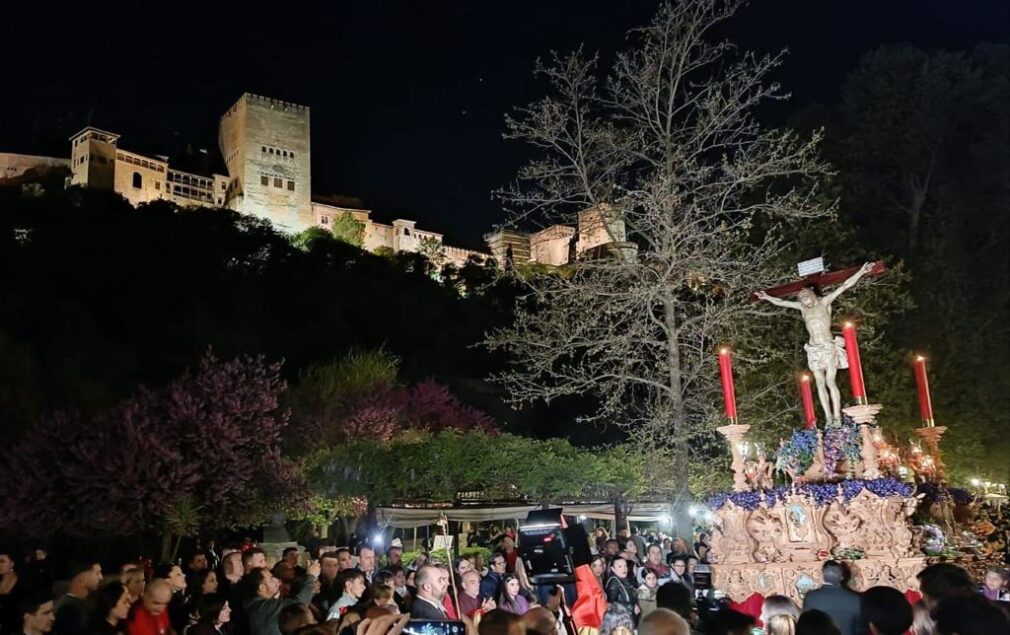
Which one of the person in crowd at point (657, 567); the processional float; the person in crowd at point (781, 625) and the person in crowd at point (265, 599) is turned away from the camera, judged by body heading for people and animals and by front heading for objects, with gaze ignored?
the person in crowd at point (781, 625)

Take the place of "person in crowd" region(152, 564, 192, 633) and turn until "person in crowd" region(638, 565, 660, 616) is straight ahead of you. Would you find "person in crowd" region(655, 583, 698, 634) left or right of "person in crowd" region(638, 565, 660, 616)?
right

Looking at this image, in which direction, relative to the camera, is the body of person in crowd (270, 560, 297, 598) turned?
to the viewer's right

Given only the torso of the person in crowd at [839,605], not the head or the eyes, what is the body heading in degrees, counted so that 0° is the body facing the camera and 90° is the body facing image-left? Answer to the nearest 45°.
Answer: approximately 180°

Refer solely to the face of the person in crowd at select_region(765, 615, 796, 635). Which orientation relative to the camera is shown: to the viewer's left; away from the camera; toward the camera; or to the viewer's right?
away from the camera

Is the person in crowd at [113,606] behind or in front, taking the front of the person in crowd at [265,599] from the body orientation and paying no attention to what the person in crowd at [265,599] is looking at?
behind

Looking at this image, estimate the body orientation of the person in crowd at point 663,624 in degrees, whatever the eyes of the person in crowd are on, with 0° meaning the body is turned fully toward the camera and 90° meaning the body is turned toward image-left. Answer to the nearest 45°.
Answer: approximately 180°

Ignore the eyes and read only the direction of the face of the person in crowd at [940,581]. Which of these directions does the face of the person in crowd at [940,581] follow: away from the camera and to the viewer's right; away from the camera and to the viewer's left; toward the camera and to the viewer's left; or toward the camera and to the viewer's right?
away from the camera and to the viewer's left
